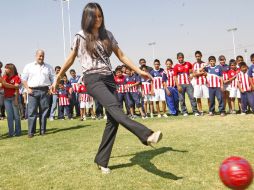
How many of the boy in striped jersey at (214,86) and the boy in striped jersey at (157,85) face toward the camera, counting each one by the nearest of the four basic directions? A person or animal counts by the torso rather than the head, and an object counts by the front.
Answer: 2

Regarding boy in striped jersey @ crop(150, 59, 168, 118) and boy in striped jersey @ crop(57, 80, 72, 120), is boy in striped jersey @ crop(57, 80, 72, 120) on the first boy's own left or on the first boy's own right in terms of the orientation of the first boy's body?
on the first boy's own right

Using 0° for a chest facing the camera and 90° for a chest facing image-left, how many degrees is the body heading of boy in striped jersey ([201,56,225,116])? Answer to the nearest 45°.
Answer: approximately 0°

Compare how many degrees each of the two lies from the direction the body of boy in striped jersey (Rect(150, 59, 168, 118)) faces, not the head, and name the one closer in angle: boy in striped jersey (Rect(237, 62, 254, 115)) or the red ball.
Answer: the red ball

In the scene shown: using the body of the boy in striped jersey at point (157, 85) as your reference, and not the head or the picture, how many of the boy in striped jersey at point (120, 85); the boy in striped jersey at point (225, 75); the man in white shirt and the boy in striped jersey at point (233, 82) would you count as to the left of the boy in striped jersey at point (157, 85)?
2

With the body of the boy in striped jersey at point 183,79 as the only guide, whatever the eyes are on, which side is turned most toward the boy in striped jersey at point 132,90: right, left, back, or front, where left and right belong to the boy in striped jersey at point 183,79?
right
